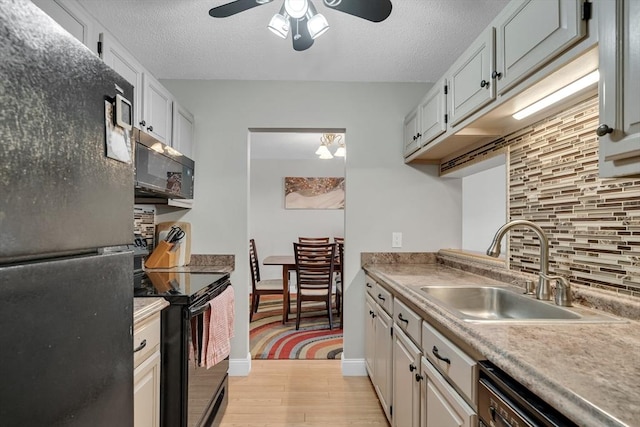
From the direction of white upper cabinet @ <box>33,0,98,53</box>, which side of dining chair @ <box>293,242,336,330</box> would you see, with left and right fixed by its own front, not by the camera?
back

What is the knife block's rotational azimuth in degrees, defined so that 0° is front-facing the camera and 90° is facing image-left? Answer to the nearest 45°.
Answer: approximately 315°

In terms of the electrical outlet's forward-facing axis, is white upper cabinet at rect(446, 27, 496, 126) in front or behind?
in front

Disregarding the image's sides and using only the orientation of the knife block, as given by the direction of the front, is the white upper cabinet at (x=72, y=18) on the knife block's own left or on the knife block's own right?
on the knife block's own right

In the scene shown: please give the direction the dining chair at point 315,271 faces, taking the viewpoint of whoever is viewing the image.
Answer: facing away from the viewer

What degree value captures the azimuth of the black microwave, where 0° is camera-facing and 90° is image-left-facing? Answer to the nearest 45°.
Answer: approximately 315°

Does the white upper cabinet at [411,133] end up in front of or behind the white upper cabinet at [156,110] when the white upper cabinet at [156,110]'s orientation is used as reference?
in front

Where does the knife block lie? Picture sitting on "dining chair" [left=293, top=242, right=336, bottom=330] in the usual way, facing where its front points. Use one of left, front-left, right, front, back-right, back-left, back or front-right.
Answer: back-left

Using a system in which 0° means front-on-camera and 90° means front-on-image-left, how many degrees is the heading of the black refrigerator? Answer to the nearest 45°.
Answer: approximately 315°

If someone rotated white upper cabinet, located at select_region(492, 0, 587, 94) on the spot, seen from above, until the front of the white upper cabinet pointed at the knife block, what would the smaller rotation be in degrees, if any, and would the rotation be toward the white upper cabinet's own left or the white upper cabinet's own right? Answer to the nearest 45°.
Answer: approximately 45° to the white upper cabinet's own right

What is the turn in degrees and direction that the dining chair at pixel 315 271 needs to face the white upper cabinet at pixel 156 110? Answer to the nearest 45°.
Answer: approximately 135° to its left

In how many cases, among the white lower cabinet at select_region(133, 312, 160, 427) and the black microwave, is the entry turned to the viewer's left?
0

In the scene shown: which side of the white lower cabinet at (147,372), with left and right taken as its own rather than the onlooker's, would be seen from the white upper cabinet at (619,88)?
front
